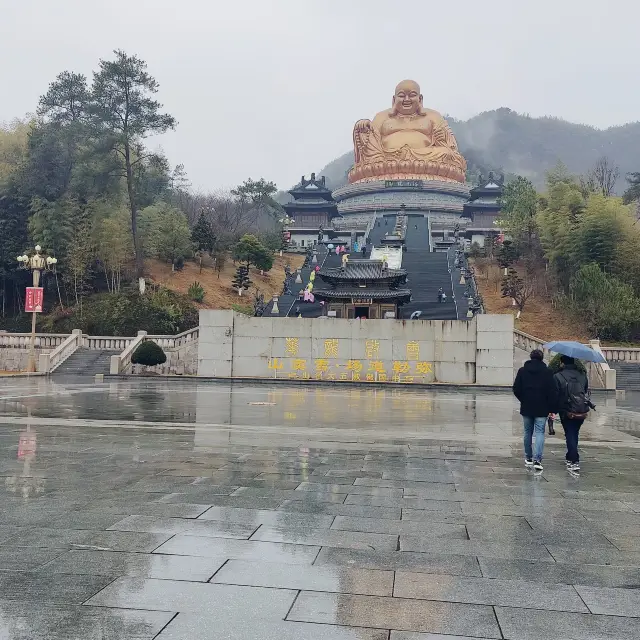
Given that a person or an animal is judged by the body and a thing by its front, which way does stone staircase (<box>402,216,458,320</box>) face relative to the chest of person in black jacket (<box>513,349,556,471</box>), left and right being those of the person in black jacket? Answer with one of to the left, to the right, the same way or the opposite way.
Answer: the opposite way

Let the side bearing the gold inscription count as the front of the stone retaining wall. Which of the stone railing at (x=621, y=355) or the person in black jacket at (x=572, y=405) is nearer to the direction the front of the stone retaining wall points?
the person in black jacket

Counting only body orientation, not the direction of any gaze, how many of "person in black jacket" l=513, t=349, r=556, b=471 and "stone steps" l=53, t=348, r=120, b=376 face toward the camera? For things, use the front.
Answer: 1

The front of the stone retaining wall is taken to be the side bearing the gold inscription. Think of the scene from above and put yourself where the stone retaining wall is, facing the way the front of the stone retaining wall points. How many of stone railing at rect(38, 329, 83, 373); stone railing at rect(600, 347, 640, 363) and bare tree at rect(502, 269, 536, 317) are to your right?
1

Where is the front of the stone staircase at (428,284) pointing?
toward the camera

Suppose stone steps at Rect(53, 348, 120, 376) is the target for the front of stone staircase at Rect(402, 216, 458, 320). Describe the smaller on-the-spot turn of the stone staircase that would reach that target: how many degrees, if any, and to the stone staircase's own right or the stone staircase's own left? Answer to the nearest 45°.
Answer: approximately 45° to the stone staircase's own right

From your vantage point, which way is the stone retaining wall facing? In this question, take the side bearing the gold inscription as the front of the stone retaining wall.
toward the camera

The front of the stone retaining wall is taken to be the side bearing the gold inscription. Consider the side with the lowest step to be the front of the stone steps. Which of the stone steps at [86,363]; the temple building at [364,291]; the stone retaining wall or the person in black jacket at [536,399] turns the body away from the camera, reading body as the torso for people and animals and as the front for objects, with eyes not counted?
the person in black jacket

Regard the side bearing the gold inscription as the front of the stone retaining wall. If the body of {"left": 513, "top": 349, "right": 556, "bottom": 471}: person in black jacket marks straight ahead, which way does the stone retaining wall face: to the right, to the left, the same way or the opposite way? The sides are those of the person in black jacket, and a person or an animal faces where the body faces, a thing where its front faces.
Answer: the opposite way

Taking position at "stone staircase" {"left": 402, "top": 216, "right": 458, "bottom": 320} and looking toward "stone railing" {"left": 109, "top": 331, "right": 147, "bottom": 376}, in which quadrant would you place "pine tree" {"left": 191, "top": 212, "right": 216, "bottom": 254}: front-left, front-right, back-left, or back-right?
front-right

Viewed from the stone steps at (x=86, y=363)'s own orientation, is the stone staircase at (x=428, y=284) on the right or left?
on its left

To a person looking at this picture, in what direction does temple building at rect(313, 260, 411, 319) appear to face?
facing the viewer

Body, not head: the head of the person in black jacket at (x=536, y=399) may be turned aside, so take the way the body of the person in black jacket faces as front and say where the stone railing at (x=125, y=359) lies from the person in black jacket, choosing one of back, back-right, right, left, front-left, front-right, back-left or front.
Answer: front-left

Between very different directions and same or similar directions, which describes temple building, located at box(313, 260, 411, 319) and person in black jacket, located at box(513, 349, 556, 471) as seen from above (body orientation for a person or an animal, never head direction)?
very different directions

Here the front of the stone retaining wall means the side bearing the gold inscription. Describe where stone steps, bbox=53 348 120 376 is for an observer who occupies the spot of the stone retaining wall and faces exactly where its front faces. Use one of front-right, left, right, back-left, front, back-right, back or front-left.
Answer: right

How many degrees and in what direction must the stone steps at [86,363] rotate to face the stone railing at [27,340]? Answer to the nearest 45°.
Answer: approximately 135° to its right

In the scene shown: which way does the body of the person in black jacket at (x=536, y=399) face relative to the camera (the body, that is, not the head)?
away from the camera

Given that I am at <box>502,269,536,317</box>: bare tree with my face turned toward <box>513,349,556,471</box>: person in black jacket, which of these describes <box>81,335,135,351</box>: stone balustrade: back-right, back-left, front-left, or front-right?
front-right

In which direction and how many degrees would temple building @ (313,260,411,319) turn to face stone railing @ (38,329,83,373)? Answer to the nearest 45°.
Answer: approximately 45° to its right

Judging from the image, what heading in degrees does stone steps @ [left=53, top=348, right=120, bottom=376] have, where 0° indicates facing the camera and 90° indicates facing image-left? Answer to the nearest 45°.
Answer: approximately 0°

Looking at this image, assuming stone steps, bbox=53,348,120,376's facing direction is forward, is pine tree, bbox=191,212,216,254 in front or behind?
behind
